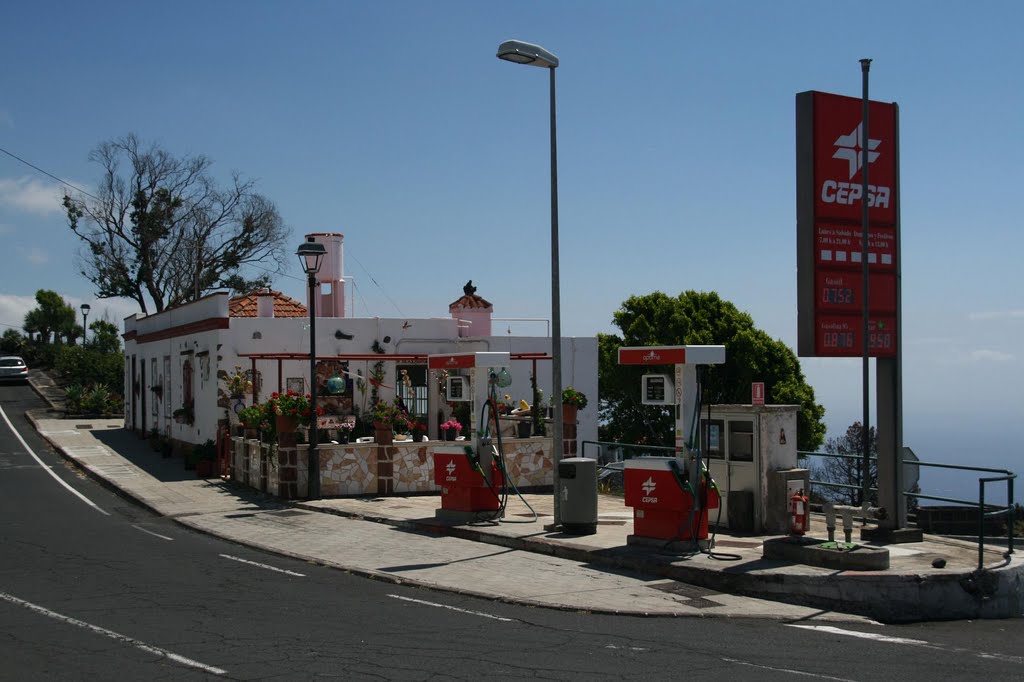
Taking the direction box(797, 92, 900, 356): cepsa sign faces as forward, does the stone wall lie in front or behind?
behind

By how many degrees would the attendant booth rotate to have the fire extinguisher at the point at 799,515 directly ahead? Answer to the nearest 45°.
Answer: approximately 45° to its left

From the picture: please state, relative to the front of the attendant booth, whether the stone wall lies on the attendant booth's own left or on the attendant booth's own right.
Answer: on the attendant booth's own right

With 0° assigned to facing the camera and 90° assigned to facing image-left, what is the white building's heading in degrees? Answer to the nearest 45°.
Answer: approximately 0°

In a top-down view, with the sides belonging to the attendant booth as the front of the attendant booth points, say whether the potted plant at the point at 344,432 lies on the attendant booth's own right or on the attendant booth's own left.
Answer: on the attendant booth's own right

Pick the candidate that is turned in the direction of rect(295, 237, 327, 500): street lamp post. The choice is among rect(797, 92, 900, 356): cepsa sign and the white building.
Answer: the white building

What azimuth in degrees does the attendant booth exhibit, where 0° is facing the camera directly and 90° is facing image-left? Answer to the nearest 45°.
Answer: approximately 45°
